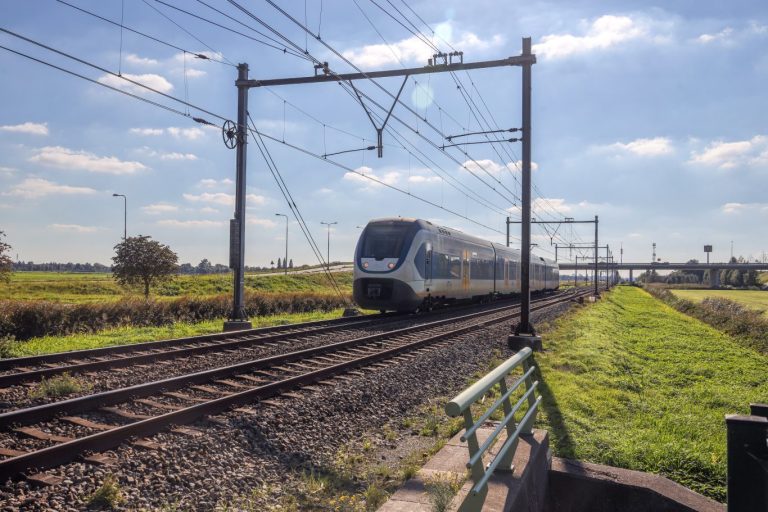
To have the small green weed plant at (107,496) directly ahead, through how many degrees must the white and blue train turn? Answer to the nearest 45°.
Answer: approximately 45° to its left

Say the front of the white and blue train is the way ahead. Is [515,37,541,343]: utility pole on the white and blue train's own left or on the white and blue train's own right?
on the white and blue train's own left

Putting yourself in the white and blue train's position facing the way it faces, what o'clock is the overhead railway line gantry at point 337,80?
The overhead railway line gantry is roughly at 11 o'clock from the white and blue train.

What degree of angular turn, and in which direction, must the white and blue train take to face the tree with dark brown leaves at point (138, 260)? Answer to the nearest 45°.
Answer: approximately 90° to its right
